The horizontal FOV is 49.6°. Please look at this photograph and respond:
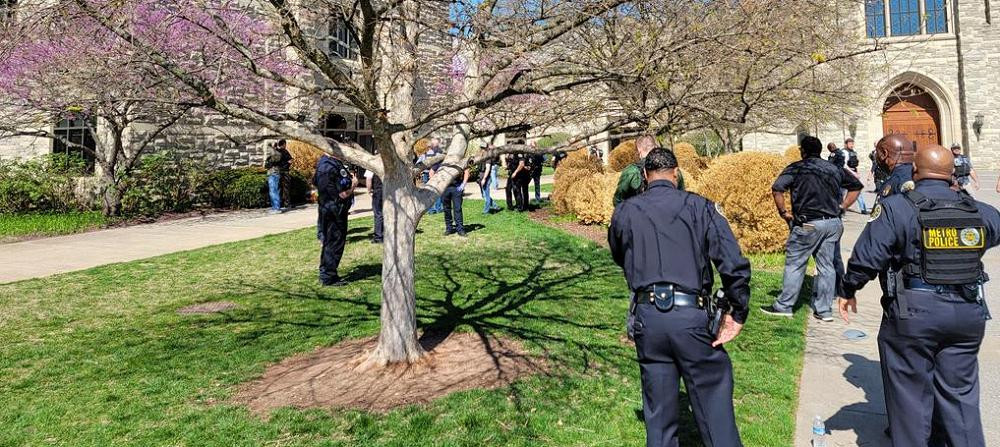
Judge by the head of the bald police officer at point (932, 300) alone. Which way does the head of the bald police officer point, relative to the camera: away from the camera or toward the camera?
away from the camera

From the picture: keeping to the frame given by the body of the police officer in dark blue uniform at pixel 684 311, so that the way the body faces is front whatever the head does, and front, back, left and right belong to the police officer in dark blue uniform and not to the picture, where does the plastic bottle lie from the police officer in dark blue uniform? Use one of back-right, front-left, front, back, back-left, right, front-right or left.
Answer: front-right

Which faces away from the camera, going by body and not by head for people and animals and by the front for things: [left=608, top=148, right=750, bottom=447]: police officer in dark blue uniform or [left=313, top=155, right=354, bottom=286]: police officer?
the police officer in dark blue uniform

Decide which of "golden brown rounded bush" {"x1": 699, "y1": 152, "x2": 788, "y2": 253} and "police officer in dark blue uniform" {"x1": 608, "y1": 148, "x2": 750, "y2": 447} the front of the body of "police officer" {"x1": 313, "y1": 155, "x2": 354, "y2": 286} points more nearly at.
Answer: the golden brown rounded bush

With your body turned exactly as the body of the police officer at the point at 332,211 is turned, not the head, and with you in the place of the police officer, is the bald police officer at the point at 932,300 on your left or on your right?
on your right

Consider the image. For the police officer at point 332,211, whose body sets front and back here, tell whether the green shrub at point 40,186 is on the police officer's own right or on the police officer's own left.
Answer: on the police officer's own left

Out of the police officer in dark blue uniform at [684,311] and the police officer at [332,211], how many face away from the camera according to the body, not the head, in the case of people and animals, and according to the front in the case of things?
1

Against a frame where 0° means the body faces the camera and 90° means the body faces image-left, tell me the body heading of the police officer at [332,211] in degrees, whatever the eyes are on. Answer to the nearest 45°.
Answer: approximately 270°

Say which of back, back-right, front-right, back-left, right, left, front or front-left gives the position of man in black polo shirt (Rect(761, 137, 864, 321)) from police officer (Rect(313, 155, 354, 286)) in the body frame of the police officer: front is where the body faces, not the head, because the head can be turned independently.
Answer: front-right

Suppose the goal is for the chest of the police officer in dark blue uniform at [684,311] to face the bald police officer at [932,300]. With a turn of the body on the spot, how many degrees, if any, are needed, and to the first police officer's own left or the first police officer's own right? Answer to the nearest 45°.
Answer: approximately 90° to the first police officer's own right

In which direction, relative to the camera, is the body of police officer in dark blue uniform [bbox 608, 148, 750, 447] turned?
away from the camera

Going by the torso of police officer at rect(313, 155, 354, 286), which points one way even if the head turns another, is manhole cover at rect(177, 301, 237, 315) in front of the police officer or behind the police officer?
behind

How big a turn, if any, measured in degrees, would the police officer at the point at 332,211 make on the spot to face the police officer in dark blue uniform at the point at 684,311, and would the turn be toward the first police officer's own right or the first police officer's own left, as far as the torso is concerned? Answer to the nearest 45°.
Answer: approximately 90° to the first police officer's own right
